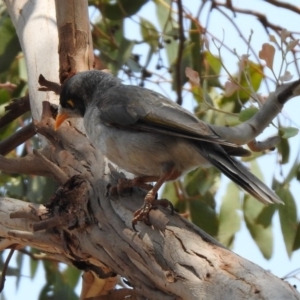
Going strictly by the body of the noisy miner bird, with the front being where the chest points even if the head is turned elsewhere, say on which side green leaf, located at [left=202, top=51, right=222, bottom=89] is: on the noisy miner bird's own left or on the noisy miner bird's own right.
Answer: on the noisy miner bird's own right

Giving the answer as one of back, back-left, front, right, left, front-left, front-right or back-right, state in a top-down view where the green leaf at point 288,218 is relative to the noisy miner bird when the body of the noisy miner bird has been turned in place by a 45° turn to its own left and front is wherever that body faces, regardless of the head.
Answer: back

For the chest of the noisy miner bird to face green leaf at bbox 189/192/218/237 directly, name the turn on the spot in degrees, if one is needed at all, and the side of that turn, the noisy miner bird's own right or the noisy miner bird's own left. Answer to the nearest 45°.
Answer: approximately 90° to the noisy miner bird's own right

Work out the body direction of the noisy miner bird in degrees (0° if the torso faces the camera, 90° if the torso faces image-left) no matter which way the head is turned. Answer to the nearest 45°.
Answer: approximately 90°

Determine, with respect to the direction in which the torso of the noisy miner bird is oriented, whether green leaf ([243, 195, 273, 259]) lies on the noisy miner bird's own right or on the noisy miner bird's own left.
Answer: on the noisy miner bird's own right

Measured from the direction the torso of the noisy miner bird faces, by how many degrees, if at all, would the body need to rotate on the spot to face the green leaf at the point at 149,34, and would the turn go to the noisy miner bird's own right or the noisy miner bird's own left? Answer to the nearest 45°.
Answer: approximately 90° to the noisy miner bird's own right

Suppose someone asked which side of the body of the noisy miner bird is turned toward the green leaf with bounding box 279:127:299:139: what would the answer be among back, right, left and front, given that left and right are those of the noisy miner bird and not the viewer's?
back

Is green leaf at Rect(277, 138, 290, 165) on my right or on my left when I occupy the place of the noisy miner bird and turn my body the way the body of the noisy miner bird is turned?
on my right

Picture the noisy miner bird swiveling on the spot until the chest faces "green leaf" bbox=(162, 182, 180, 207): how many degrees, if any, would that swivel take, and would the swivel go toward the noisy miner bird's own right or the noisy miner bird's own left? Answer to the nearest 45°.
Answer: approximately 90° to the noisy miner bird's own right

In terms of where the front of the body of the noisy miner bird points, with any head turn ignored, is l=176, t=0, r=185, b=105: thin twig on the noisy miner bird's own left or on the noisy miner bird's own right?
on the noisy miner bird's own right

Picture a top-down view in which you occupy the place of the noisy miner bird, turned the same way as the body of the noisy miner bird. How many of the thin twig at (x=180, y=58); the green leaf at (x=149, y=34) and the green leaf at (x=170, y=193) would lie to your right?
3
